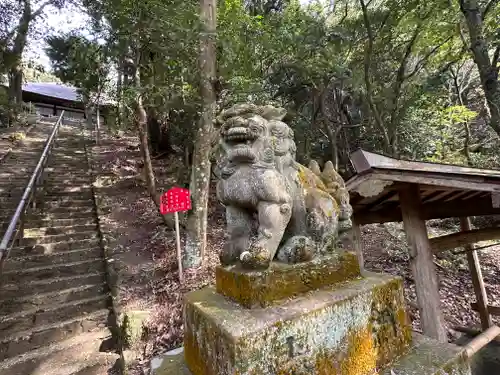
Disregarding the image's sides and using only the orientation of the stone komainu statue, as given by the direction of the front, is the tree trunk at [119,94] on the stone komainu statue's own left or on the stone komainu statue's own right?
on the stone komainu statue's own right

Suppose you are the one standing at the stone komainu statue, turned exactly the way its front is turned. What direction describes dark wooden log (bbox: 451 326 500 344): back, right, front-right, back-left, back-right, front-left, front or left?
back

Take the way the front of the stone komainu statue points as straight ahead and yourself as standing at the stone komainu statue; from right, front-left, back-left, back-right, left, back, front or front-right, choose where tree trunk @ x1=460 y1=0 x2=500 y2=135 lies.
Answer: back

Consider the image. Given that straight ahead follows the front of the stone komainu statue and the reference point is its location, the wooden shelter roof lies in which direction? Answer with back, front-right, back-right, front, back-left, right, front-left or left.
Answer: back

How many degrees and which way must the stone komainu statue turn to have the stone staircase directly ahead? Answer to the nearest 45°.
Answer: approximately 90° to its right

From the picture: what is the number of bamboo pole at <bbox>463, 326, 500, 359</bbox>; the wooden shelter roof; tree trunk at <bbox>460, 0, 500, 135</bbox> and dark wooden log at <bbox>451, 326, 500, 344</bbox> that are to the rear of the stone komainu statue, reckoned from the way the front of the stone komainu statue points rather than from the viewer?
4

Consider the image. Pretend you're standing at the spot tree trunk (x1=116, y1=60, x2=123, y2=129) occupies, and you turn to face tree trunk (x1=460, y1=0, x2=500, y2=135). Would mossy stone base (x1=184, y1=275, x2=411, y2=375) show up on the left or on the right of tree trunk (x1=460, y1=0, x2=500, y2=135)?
right

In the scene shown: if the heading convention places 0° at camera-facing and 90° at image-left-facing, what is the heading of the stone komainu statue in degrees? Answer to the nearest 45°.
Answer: approximately 45°
